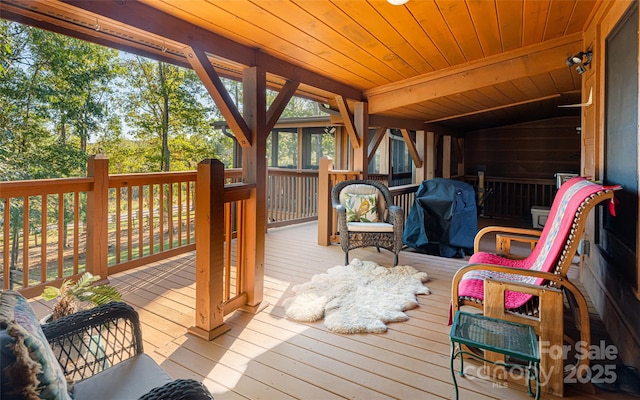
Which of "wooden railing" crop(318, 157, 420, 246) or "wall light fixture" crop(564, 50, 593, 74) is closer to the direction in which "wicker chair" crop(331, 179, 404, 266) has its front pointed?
the wall light fixture

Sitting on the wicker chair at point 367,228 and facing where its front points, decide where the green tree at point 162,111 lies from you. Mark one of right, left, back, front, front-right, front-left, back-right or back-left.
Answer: back-right

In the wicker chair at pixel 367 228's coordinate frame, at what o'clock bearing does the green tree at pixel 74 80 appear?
The green tree is roughly at 4 o'clock from the wicker chair.

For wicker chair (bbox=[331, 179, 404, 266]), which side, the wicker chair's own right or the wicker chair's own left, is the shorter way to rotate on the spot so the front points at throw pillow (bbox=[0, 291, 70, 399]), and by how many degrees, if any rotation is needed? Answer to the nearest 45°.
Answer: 0° — it already faces it

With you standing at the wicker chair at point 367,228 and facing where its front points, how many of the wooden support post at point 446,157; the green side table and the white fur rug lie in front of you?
2

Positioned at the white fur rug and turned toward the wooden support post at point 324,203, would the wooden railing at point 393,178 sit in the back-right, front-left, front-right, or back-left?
front-right

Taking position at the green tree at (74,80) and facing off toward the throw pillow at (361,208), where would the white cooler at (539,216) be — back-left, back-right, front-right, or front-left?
front-left

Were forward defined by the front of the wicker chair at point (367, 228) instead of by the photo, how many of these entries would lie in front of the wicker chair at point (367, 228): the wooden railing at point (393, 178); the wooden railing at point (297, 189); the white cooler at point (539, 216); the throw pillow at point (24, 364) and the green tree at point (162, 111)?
1

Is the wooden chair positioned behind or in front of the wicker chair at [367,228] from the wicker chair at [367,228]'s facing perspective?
in front

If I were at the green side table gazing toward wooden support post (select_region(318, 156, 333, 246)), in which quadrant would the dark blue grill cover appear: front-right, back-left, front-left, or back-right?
front-right

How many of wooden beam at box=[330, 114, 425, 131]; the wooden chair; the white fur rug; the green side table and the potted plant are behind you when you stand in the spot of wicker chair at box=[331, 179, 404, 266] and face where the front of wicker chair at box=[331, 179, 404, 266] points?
1

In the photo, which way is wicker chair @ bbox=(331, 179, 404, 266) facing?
toward the camera

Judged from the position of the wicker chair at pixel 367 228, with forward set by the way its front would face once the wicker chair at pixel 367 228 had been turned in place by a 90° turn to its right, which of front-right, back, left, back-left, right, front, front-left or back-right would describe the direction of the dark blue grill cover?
back-right

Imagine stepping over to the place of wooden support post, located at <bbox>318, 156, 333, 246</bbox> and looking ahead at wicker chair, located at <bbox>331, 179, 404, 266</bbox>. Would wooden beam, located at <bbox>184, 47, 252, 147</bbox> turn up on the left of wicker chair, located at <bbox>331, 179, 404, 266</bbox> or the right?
right

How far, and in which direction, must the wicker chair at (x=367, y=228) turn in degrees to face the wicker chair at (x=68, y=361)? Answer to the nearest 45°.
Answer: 0° — it already faces it

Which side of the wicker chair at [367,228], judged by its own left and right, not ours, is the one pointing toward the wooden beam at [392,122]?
back
